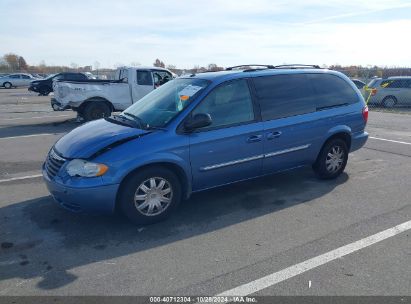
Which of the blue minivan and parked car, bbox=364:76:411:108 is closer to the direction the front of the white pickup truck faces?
the parked car

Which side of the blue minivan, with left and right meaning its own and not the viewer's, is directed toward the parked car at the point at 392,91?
back

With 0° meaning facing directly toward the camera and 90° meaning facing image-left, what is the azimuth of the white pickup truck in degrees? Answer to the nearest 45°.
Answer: approximately 270°

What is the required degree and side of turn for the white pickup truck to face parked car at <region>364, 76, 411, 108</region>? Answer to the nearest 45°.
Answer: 0° — it already faces it

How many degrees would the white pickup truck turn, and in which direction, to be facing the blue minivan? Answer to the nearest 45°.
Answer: approximately 90° to its right

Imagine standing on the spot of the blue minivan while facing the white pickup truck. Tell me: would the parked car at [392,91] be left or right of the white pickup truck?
right
